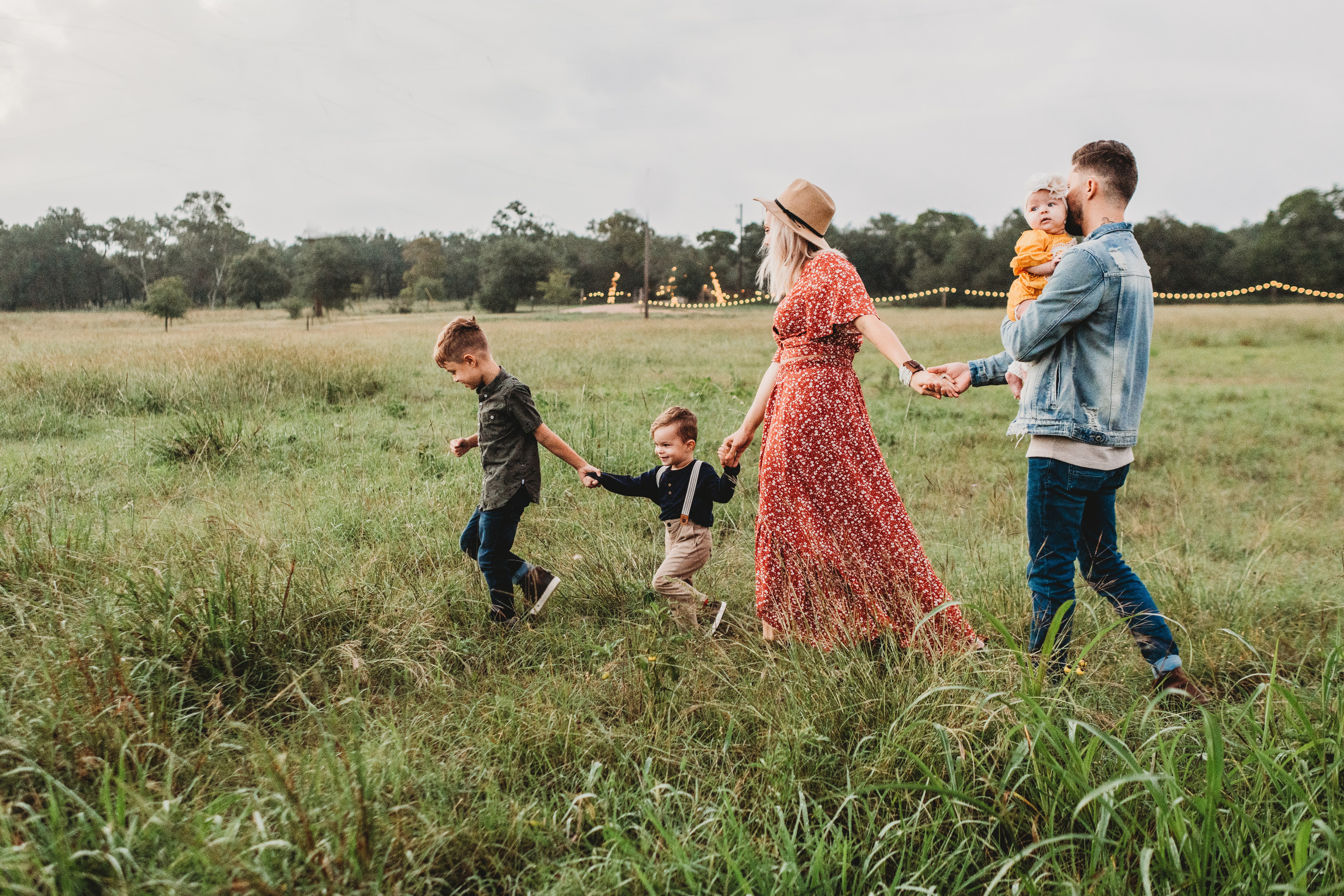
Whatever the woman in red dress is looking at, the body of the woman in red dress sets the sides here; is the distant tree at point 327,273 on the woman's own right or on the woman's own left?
on the woman's own right

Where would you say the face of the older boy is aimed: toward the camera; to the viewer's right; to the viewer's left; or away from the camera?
to the viewer's left

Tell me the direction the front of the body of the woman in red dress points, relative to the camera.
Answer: to the viewer's left

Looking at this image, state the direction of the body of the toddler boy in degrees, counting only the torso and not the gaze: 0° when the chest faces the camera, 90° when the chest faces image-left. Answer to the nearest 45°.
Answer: approximately 45°

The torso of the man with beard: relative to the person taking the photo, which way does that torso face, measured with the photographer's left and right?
facing away from the viewer and to the left of the viewer

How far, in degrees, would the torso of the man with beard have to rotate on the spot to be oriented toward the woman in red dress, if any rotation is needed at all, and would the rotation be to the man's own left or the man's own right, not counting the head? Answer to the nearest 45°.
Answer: approximately 45° to the man's own left
